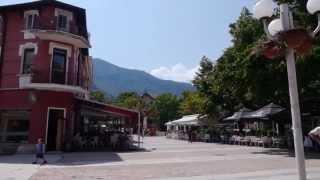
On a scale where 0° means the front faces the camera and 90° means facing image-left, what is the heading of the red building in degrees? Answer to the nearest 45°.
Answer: approximately 315°

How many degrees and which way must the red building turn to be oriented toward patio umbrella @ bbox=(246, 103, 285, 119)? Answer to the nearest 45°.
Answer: approximately 45° to its left
